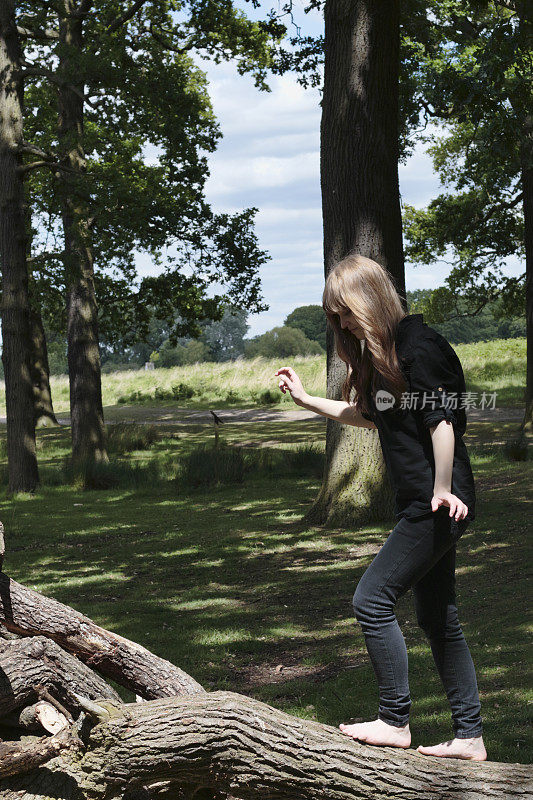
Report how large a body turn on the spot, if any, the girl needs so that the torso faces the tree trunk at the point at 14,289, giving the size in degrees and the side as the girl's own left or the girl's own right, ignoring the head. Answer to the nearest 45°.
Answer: approximately 45° to the girl's own right

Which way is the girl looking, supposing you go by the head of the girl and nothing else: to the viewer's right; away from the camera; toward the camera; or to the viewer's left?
to the viewer's left

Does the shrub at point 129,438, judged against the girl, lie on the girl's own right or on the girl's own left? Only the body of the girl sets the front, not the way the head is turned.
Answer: on the girl's own right

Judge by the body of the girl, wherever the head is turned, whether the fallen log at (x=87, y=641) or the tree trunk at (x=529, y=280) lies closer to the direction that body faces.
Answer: the fallen log

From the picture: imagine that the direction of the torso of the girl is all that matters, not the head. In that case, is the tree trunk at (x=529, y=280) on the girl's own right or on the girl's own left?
on the girl's own right

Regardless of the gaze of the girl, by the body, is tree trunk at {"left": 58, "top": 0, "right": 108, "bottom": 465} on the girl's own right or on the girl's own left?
on the girl's own right

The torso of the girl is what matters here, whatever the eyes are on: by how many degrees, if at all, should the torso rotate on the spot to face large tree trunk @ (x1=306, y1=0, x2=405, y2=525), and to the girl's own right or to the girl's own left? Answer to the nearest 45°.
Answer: approximately 90° to the girl's own right

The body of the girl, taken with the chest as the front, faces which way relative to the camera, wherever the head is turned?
to the viewer's left
